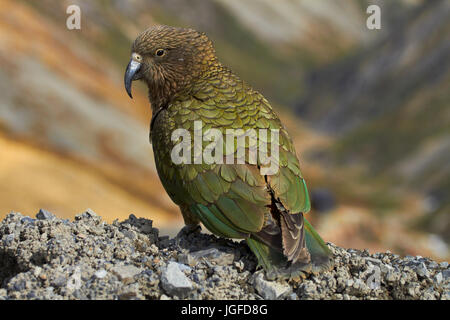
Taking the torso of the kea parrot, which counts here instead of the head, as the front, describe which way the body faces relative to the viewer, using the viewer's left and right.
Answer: facing away from the viewer and to the left of the viewer

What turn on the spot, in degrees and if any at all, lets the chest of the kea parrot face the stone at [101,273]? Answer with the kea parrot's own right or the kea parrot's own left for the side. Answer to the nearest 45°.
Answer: approximately 45° to the kea parrot's own left

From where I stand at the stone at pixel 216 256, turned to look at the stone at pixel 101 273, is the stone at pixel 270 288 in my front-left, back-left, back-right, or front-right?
back-left
